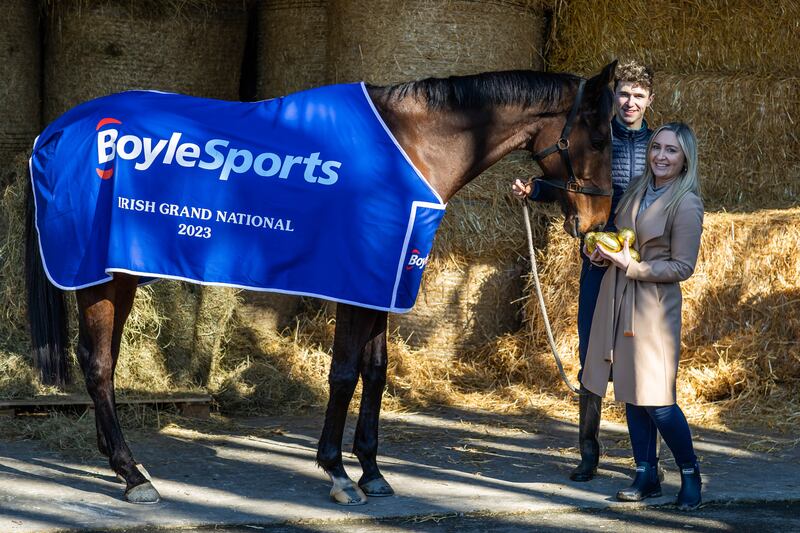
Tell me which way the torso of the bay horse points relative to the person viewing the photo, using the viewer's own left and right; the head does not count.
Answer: facing to the right of the viewer

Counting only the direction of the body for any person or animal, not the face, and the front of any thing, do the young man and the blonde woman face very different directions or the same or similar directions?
same or similar directions

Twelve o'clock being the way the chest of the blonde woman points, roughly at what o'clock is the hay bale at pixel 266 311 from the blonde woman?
The hay bale is roughly at 3 o'clock from the blonde woman.

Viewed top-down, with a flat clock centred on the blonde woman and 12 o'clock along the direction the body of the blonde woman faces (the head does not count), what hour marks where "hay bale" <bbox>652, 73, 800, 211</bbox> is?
The hay bale is roughly at 5 o'clock from the blonde woman.

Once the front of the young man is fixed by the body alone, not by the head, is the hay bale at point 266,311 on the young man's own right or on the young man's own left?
on the young man's own right

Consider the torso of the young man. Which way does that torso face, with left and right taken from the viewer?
facing the viewer and to the left of the viewer

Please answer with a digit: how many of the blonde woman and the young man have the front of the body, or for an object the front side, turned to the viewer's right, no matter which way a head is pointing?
0

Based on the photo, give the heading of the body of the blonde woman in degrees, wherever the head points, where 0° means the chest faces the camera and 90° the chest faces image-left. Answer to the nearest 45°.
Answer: approximately 45°

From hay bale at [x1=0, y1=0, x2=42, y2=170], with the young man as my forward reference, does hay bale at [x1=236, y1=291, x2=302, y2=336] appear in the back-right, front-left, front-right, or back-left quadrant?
front-left

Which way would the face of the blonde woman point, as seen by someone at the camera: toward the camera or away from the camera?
toward the camera

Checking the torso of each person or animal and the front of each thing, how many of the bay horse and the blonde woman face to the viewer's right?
1
